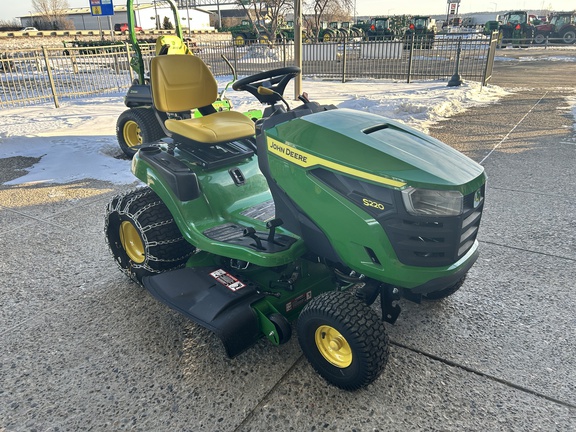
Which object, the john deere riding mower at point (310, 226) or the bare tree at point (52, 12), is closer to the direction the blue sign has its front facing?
the john deere riding mower

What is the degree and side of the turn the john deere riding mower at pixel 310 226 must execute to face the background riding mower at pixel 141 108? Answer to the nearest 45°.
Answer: approximately 180°

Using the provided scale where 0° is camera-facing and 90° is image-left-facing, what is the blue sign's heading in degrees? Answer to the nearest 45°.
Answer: approximately 0°

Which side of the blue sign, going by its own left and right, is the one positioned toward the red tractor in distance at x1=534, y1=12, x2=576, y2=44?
left

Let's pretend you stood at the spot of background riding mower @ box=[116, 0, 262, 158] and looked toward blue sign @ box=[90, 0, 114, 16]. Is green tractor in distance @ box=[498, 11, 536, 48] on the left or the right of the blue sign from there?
right

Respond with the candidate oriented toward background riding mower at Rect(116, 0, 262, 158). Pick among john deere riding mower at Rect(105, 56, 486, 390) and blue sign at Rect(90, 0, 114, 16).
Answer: the blue sign

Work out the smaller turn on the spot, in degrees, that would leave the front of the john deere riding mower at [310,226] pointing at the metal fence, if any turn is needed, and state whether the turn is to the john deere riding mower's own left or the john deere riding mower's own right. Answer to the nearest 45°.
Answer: approximately 135° to the john deere riding mower's own left

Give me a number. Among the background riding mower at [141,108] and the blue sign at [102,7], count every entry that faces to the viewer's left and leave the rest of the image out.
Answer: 0

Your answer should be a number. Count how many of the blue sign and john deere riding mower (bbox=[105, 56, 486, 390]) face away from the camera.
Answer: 0
